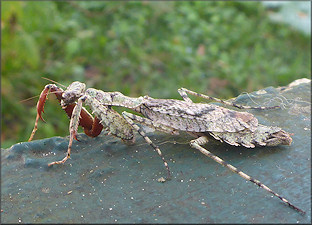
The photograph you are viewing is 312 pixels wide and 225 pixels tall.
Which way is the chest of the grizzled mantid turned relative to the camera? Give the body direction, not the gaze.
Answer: to the viewer's left
